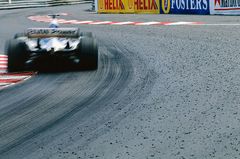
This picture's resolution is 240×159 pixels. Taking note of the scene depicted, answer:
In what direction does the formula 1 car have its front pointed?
away from the camera

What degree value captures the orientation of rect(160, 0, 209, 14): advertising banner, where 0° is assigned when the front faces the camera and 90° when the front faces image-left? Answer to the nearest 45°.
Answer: approximately 0°

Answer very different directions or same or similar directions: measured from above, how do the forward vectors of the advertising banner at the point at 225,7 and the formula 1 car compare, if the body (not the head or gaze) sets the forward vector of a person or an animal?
very different directions

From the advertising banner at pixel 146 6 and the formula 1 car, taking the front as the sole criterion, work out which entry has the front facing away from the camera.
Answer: the formula 1 car

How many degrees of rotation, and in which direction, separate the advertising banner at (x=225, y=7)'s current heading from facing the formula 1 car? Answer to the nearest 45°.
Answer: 0° — it already faces it

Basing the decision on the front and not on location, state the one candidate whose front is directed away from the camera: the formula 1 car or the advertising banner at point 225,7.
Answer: the formula 1 car

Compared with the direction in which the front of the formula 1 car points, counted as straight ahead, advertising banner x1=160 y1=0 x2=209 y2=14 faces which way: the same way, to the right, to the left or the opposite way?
the opposite way
